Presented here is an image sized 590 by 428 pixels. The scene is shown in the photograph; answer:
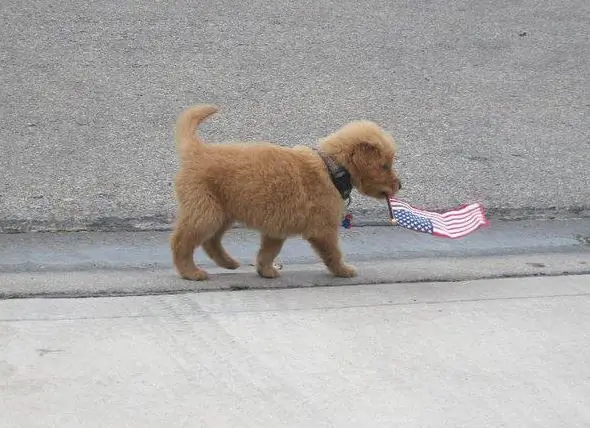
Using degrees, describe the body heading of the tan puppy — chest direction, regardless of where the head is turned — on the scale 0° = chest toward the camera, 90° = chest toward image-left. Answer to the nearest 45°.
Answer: approximately 270°
